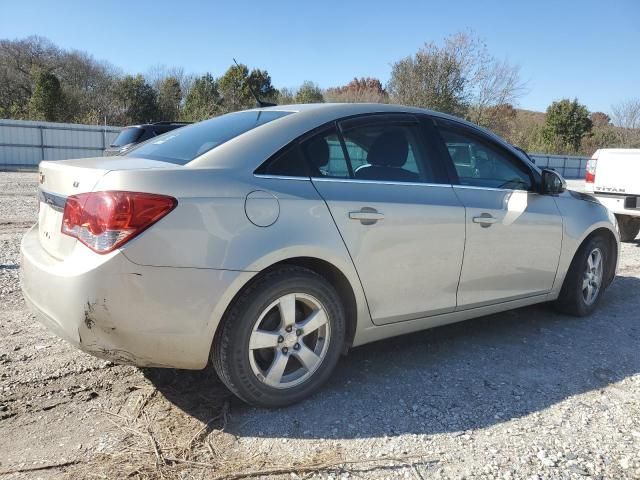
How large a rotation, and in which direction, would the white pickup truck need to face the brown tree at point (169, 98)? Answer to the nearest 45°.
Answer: approximately 45° to its left

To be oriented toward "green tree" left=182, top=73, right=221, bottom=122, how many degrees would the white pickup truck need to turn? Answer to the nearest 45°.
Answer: approximately 45° to its left

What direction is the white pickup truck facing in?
away from the camera

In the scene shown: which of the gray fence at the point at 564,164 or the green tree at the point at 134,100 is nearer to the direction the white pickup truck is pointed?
the gray fence

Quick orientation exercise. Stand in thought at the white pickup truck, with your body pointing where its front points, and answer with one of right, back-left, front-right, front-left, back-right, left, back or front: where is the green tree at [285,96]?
front-left

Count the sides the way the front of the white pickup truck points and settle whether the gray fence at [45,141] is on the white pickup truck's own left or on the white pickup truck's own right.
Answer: on the white pickup truck's own left

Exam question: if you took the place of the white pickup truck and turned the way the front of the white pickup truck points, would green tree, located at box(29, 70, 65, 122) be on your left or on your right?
on your left

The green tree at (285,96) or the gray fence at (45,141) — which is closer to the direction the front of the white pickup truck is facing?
the green tree

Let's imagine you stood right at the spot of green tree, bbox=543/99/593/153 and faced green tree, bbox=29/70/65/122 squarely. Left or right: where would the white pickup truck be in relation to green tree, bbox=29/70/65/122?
left
